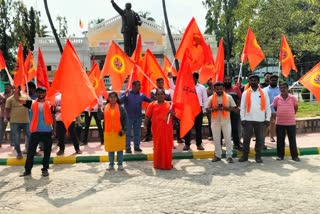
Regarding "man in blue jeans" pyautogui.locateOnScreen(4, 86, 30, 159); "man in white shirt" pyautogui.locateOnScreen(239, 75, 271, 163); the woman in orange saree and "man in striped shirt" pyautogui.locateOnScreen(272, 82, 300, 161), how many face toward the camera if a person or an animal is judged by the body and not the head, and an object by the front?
4

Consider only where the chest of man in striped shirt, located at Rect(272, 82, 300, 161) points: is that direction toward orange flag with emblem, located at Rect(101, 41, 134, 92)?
no

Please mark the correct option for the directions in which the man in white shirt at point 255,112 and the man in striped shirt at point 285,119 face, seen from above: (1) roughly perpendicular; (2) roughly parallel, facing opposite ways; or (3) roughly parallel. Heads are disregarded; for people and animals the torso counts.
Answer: roughly parallel

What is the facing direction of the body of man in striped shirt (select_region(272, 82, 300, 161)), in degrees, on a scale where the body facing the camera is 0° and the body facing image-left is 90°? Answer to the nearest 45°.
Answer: approximately 0°

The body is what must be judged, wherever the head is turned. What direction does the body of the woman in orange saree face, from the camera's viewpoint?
toward the camera

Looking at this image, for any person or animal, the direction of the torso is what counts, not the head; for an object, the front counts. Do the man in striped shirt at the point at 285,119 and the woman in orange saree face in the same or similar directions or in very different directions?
same or similar directions

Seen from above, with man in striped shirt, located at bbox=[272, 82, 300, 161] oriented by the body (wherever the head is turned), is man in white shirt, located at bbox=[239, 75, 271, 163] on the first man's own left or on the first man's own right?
on the first man's own right

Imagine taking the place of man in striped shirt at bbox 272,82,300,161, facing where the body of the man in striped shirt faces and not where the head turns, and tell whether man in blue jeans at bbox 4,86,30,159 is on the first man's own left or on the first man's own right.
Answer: on the first man's own right

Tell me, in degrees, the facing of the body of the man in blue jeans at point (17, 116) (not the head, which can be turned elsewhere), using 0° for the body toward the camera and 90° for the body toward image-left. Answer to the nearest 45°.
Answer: approximately 0°
